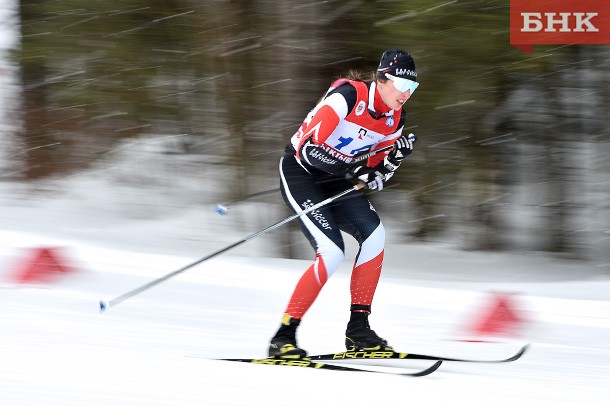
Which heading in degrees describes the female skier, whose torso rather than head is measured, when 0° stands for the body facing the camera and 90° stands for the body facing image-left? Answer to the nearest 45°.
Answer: approximately 315°

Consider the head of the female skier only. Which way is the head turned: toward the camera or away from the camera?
toward the camera
